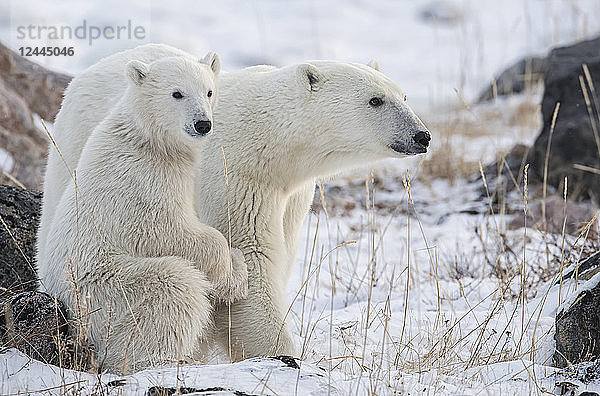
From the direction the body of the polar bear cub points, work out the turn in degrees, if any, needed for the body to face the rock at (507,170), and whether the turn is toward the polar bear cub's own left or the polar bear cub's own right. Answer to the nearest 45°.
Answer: approximately 90° to the polar bear cub's own left

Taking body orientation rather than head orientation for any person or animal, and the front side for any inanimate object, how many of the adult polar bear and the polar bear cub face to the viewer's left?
0

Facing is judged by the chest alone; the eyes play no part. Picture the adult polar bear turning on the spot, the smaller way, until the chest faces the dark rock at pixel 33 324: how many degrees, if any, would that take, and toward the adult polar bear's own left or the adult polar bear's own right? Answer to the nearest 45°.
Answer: approximately 135° to the adult polar bear's own right

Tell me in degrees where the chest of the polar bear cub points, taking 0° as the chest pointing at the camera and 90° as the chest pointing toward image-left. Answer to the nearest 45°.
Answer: approximately 315°

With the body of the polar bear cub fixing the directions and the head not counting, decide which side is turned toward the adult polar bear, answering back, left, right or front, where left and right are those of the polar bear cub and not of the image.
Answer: left

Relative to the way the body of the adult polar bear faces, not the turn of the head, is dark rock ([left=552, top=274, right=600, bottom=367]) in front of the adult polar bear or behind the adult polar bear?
in front

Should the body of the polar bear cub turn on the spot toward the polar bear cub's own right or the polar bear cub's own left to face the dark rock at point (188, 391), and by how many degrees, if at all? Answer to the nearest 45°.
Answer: approximately 45° to the polar bear cub's own right
